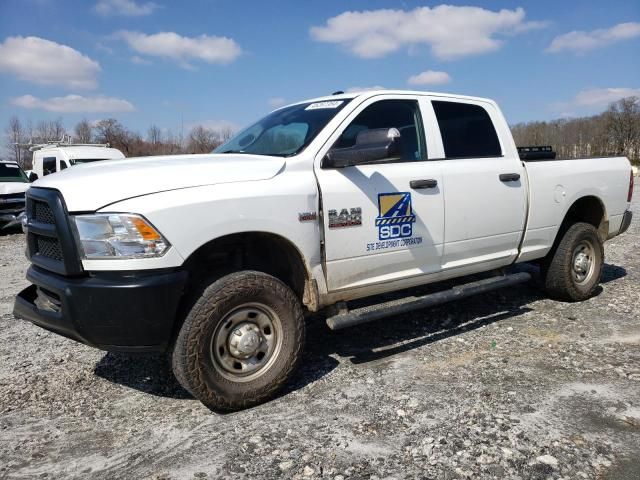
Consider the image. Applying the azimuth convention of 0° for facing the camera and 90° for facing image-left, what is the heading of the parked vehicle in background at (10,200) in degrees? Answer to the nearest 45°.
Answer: approximately 0°

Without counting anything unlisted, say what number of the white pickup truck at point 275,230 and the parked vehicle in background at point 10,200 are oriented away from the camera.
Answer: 0

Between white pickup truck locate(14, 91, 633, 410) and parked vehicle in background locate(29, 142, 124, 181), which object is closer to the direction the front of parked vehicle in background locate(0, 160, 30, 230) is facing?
the white pickup truck

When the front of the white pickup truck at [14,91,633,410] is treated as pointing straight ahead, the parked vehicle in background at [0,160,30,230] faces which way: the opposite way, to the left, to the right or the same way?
to the left

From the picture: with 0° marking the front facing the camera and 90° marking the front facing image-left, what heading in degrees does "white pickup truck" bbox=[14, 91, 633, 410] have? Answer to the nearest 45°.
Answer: approximately 45°

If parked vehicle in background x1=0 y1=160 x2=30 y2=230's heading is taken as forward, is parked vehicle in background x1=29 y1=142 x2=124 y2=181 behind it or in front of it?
behind

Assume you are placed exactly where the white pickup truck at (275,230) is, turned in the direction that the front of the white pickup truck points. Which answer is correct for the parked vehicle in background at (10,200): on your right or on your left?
on your right

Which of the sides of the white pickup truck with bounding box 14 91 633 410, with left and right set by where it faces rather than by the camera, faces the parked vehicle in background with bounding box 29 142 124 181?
right

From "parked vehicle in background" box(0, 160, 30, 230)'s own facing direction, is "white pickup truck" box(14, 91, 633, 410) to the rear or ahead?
ahead

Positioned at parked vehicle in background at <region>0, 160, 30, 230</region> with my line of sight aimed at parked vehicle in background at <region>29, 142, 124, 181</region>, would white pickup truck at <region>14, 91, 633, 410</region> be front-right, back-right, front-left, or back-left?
back-right
